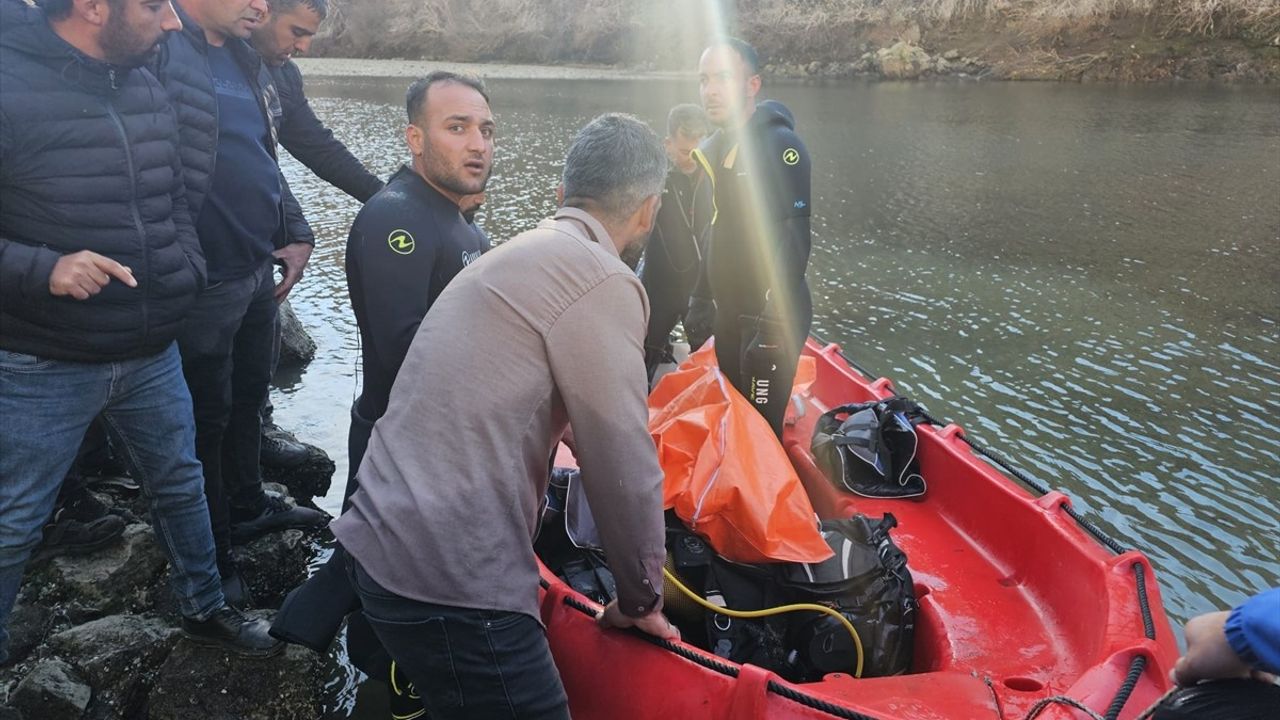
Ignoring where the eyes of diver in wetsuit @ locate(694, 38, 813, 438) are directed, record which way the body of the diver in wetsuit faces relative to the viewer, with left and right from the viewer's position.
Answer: facing the viewer and to the left of the viewer

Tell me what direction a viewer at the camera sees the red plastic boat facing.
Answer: facing the viewer and to the right of the viewer

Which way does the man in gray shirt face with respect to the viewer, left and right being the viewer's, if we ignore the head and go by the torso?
facing away from the viewer and to the right of the viewer

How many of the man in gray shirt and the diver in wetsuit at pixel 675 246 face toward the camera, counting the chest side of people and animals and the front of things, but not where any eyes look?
1

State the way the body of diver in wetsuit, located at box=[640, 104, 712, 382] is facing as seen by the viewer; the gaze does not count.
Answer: toward the camera

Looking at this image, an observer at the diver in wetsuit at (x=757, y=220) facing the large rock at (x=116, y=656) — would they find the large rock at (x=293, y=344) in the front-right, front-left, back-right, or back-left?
front-right

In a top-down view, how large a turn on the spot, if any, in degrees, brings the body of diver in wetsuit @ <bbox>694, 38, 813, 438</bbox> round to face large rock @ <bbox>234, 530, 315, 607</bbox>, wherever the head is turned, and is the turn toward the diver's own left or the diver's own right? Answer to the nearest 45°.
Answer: approximately 45° to the diver's own right

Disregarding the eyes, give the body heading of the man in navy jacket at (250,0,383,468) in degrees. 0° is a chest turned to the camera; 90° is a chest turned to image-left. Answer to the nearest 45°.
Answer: approximately 315°

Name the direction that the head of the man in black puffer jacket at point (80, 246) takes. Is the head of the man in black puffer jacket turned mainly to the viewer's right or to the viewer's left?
to the viewer's right

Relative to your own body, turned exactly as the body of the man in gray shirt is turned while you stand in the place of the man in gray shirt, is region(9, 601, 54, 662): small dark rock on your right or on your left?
on your left

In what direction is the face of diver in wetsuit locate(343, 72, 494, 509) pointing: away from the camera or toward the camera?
toward the camera

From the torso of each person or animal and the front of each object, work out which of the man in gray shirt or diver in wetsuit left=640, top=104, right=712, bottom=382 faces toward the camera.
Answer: the diver in wetsuit
